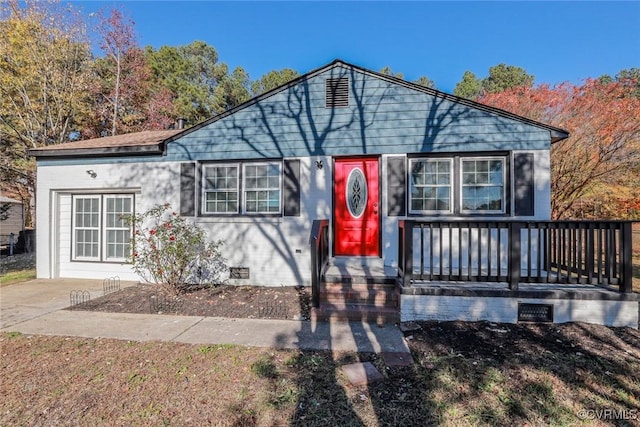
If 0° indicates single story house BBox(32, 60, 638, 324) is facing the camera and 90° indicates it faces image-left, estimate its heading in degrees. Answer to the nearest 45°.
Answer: approximately 0°

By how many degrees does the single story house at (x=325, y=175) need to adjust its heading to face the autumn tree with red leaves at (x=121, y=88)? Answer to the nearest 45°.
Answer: approximately 135° to its right

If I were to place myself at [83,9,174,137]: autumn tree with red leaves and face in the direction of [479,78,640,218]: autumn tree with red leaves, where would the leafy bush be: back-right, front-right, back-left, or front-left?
front-right

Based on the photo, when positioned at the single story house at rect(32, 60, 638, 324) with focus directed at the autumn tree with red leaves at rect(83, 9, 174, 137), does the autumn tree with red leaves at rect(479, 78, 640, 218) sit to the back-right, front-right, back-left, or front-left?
back-right

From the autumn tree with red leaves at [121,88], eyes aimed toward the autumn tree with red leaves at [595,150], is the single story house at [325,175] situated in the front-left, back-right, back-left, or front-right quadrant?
front-right

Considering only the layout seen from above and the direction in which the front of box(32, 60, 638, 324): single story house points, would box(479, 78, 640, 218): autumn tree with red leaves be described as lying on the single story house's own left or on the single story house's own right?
on the single story house's own left
